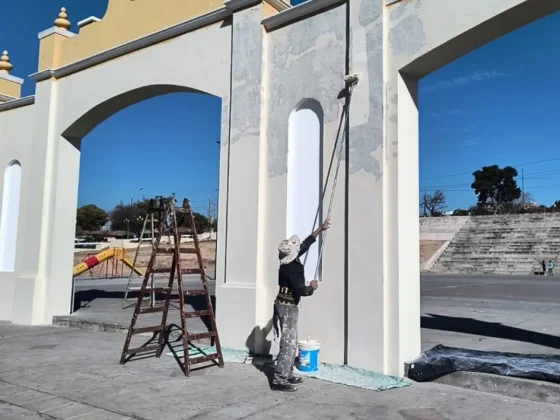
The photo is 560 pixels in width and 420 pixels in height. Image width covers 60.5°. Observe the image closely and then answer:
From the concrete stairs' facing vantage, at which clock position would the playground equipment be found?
The playground equipment is roughly at 1 o'clock from the concrete stairs.

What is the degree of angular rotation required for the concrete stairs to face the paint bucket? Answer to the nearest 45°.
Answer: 0° — it already faces it

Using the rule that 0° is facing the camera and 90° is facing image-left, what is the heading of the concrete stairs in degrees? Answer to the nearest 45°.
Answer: approximately 0°

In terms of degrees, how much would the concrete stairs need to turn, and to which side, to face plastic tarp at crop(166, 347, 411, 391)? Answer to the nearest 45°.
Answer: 0° — it already faces it

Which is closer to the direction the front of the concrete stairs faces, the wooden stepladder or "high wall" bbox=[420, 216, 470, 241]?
the wooden stepladder

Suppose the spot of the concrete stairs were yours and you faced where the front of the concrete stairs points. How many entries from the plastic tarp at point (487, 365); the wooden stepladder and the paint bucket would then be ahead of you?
3

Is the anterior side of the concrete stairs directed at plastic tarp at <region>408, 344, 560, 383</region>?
yes

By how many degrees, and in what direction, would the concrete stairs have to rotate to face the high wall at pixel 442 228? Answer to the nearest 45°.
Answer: approximately 135° to its right
